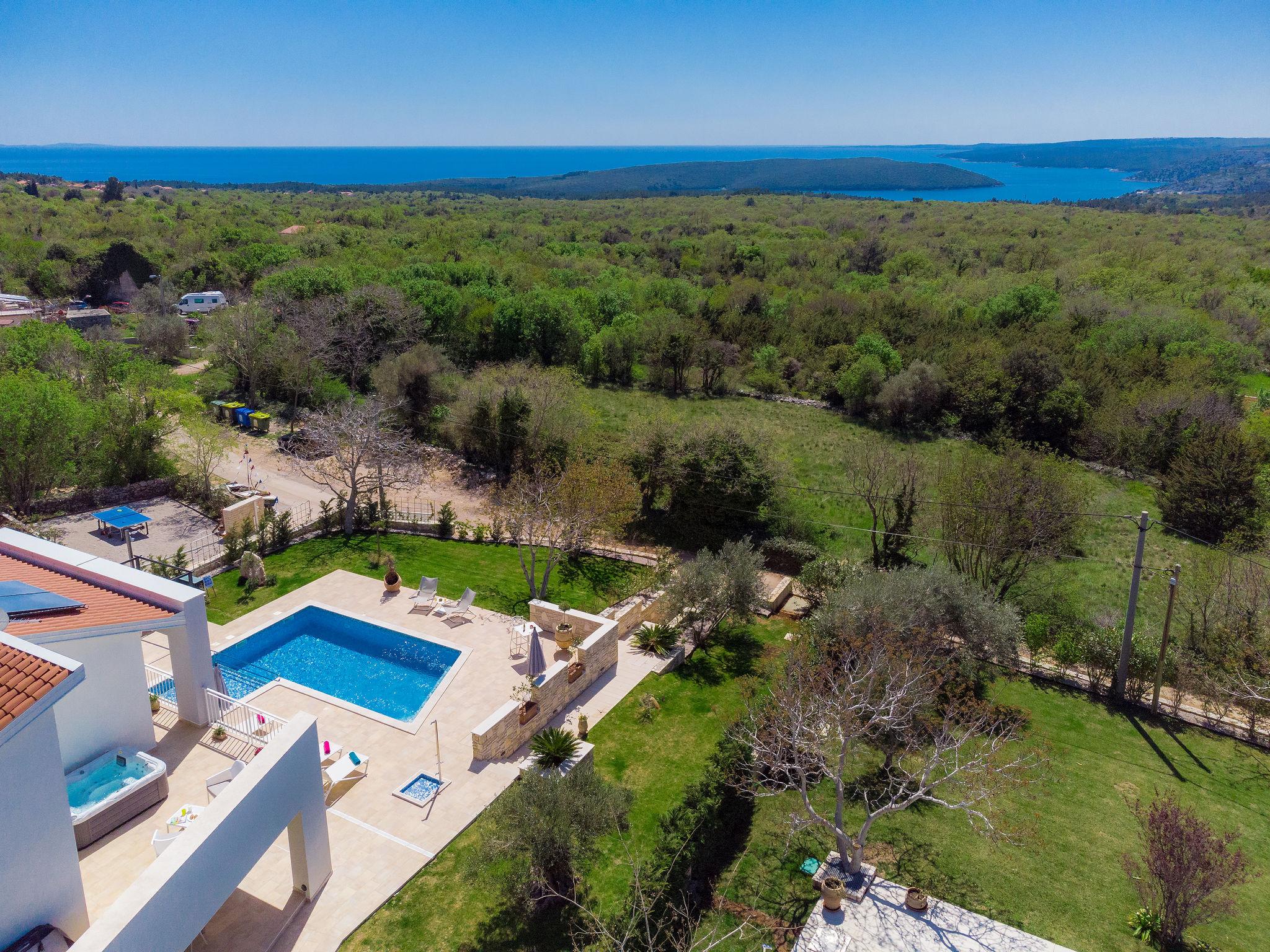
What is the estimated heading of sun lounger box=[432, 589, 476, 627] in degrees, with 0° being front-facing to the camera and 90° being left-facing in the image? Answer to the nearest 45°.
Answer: approximately 45°

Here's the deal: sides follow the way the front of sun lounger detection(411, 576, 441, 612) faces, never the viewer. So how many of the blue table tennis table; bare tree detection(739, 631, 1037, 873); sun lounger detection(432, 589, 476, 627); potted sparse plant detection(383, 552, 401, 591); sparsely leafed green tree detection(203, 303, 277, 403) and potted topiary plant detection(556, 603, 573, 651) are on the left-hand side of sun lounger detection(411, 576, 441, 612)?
3

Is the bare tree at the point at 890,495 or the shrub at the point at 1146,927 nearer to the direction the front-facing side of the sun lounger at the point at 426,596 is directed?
the shrub

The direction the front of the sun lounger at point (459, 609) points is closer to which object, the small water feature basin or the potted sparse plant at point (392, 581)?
the small water feature basin

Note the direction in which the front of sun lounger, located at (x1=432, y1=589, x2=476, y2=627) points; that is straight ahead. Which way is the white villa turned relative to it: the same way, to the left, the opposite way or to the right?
the opposite way

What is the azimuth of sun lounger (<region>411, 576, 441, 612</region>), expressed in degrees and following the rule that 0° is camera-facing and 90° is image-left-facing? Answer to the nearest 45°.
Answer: approximately 45°

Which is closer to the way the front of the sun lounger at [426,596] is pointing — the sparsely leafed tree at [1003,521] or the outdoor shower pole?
the outdoor shower pole

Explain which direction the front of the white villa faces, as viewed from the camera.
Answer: facing away from the viewer and to the right of the viewer
